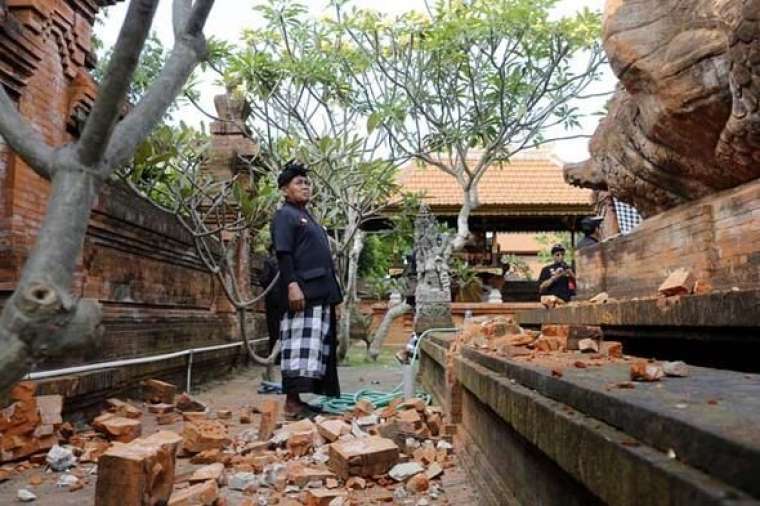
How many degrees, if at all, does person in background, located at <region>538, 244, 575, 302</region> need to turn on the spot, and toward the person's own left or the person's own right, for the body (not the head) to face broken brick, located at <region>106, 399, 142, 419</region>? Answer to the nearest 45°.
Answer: approximately 45° to the person's own right

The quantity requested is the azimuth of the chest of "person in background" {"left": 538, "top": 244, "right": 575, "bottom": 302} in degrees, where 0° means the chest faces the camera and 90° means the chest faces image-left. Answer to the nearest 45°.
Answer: approximately 0°

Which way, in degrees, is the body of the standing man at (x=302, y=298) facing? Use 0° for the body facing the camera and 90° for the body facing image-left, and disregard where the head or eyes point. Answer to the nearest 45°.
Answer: approximately 315°

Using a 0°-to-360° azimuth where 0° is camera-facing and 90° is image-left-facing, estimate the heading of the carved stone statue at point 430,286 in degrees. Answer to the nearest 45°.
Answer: approximately 315°

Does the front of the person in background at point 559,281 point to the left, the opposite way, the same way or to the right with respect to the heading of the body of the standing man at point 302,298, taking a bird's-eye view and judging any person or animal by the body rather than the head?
to the right

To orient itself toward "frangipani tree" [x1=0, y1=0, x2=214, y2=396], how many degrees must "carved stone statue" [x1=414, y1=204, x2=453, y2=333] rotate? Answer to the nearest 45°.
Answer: approximately 45° to its right

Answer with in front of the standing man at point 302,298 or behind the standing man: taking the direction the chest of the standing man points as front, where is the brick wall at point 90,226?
behind
